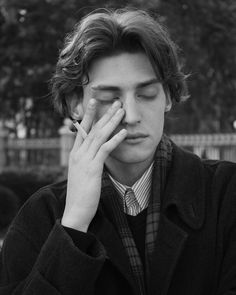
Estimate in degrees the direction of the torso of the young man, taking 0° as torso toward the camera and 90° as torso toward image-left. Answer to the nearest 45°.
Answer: approximately 0°

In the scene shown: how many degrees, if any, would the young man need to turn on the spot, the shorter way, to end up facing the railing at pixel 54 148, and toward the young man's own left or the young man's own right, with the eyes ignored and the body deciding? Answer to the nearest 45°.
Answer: approximately 180°

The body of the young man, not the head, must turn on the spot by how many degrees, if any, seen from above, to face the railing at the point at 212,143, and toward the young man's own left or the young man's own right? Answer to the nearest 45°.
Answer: approximately 180°
